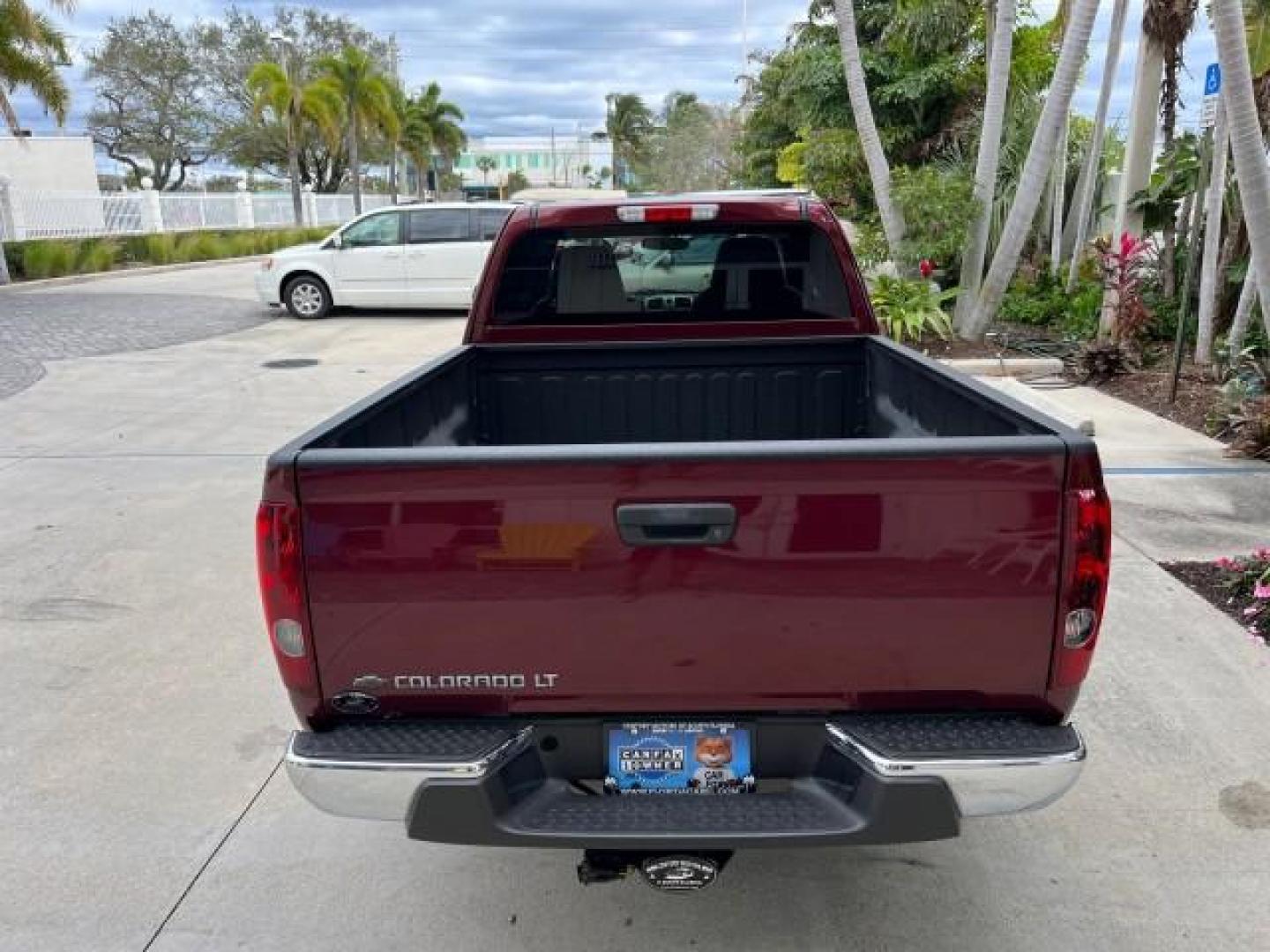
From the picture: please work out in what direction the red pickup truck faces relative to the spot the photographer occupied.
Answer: facing away from the viewer

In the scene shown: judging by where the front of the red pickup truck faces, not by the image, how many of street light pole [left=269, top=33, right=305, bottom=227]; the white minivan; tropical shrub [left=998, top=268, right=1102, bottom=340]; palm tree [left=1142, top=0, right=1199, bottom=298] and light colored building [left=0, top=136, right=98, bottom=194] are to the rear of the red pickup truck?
0

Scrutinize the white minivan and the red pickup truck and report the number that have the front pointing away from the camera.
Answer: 1

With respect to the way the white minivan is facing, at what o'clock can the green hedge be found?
The green hedge is roughly at 2 o'clock from the white minivan.

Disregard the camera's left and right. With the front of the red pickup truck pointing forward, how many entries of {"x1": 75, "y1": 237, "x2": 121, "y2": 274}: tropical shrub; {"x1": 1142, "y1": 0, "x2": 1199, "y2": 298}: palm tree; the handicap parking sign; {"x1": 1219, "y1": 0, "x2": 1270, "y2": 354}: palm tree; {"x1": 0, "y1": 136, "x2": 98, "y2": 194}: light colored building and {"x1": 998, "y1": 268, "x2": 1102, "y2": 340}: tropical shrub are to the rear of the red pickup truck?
0

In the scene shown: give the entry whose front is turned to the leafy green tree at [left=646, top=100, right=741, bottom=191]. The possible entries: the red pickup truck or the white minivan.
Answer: the red pickup truck

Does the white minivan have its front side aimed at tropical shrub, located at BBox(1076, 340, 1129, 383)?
no

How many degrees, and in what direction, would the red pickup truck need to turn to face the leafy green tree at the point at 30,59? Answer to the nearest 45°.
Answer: approximately 45° to its left

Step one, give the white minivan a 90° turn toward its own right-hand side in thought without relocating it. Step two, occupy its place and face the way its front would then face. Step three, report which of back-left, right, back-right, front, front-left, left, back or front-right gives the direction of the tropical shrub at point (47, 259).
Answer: front-left

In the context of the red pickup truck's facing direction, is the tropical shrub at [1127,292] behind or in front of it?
in front

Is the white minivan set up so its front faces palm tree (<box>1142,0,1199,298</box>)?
no

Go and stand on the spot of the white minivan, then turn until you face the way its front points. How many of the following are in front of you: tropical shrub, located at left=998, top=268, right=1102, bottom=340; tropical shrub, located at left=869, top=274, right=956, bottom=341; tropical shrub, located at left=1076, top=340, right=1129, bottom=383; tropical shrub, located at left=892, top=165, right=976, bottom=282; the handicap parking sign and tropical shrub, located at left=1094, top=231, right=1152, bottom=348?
0

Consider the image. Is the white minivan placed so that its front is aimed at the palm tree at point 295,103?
no

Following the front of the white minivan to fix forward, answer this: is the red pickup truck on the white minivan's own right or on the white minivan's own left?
on the white minivan's own left

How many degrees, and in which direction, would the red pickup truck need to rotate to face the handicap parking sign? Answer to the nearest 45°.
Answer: approximately 45° to its right

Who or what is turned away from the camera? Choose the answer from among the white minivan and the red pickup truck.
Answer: the red pickup truck

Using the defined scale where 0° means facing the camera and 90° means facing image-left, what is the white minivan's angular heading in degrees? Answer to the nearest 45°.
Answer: approximately 90°

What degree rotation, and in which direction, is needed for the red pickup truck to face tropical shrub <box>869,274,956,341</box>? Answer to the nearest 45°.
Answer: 0° — it already faces it

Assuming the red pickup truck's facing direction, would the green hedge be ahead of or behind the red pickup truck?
ahead

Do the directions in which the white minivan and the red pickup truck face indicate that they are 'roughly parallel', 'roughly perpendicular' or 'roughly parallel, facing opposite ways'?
roughly perpendicular
